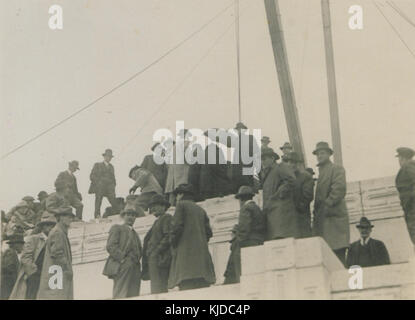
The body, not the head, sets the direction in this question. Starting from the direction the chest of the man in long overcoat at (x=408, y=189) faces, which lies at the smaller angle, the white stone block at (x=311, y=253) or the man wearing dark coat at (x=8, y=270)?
the man wearing dark coat

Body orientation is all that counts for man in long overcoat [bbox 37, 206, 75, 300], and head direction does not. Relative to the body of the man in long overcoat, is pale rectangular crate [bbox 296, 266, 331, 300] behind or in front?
in front

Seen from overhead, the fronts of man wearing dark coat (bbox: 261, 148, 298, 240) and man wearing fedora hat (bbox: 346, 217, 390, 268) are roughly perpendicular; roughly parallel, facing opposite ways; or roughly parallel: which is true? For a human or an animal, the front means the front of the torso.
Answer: roughly perpendicular

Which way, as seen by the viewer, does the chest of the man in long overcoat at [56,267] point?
to the viewer's right

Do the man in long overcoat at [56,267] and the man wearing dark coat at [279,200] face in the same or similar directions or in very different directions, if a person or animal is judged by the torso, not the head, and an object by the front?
very different directions

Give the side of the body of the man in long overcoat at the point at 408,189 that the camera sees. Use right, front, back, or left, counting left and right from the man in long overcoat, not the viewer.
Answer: left

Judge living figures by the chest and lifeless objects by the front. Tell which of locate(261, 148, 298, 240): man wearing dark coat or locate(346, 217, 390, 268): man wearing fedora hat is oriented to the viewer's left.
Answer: the man wearing dark coat

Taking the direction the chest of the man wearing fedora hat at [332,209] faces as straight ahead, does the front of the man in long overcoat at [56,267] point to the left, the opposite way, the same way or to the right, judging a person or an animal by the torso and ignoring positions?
the opposite way

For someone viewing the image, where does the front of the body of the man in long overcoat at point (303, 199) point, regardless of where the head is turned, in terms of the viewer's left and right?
facing to the left of the viewer

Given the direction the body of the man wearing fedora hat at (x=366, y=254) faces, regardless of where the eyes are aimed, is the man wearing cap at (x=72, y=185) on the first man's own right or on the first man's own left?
on the first man's own right

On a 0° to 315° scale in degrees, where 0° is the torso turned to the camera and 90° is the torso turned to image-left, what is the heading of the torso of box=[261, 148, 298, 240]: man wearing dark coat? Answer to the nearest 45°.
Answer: approximately 90°

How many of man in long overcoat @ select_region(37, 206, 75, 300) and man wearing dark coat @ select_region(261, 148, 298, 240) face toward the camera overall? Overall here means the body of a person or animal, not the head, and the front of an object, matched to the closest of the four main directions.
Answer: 0
